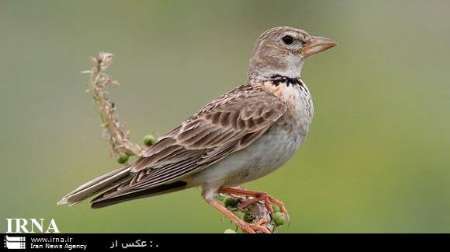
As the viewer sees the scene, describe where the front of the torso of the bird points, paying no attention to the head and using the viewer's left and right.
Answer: facing to the right of the viewer

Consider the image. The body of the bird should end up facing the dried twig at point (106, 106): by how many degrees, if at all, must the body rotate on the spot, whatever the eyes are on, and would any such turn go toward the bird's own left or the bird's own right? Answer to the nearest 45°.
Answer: approximately 135° to the bird's own right
